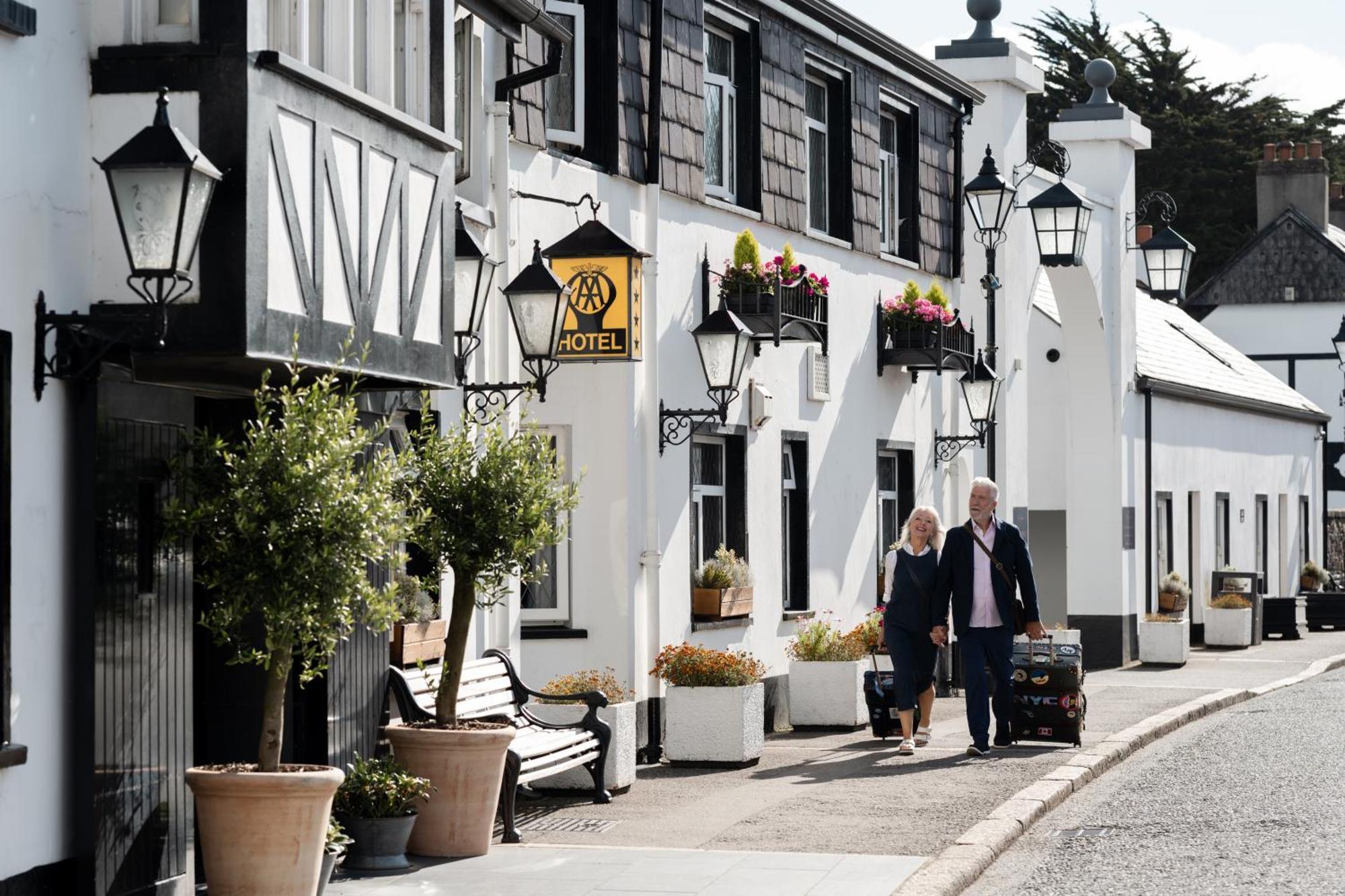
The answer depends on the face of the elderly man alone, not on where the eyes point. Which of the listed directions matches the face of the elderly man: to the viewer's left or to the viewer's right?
to the viewer's left

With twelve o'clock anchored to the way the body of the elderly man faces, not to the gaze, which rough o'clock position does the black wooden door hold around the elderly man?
The black wooden door is roughly at 1 o'clock from the elderly man.

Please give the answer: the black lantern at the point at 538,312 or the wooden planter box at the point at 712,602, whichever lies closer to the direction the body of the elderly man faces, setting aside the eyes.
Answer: the black lantern

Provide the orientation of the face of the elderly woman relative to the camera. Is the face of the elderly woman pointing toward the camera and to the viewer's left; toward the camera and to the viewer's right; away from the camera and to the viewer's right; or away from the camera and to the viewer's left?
toward the camera and to the viewer's right

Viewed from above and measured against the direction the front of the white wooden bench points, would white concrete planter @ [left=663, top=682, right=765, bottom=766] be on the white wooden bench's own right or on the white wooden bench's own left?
on the white wooden bench's own left

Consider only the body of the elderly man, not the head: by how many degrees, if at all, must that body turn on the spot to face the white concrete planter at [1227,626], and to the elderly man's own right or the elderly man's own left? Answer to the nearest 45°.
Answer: approximately 180°

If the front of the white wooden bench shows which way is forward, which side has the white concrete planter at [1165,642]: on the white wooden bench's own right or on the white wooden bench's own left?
on the white wooden bench's own left

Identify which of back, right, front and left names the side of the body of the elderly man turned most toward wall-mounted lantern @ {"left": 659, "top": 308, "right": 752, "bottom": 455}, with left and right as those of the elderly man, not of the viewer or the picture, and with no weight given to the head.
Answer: right

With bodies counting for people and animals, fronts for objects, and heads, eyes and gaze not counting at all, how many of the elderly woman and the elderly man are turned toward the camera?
2

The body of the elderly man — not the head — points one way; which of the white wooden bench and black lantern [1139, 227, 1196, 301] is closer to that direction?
the white wooden bench

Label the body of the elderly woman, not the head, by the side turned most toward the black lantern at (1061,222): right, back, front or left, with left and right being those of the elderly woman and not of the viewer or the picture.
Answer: back

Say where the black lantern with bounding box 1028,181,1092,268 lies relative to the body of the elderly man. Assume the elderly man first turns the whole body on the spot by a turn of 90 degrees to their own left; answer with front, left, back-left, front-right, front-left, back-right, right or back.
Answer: left

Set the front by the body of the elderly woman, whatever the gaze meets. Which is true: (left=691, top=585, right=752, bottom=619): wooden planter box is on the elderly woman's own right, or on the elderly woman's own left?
on the elderly woman's own right

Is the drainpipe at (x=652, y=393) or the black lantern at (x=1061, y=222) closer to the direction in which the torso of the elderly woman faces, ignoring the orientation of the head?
the drainpipe

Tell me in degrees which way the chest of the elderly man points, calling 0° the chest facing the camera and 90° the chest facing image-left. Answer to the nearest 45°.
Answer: approximately 0°
